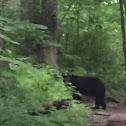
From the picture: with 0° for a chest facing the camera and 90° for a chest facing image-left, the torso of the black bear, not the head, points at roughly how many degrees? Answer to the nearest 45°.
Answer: approximately 90°
